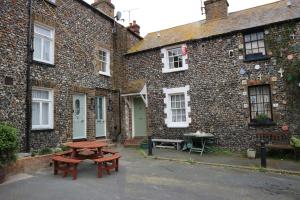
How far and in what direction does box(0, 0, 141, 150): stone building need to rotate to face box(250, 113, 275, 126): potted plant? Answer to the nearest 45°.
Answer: approximately 45° to its left

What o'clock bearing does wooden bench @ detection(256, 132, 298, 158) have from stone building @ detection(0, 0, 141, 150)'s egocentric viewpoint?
The wooden bench is roughly at 11 o'clock from the stone building.

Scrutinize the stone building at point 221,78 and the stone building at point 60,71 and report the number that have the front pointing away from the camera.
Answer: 0

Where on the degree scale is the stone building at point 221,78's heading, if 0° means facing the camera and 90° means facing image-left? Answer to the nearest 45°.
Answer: approximately 45°

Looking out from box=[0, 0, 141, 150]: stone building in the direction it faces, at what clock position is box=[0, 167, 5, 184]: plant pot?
The plant pot is roughly at 2 o'clock from the stone building.

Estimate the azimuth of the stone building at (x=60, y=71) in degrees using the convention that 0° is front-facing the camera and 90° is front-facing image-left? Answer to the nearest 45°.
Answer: approximately 315°

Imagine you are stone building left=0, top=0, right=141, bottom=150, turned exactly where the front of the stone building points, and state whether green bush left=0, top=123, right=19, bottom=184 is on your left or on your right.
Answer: on your right

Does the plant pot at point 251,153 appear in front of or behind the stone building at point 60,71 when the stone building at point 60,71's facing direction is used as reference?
in front
